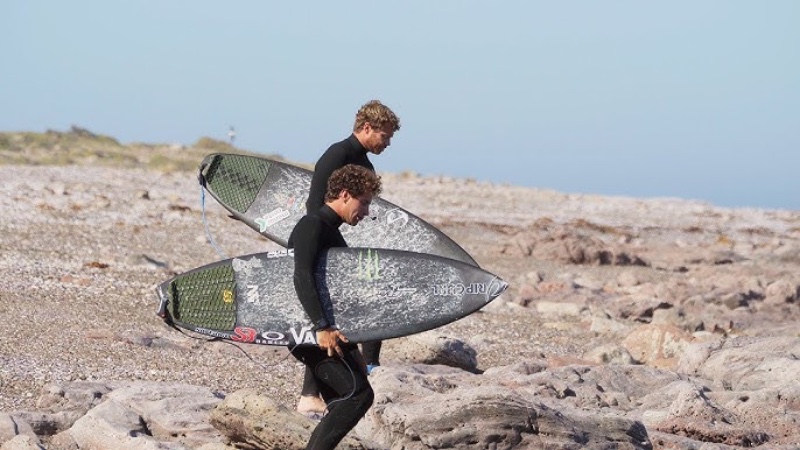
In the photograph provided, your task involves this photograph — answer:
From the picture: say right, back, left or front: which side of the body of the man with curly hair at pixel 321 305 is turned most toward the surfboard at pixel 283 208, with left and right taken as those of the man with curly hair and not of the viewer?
left

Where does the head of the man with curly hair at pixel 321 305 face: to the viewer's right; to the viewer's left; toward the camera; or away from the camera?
to the viewer's right

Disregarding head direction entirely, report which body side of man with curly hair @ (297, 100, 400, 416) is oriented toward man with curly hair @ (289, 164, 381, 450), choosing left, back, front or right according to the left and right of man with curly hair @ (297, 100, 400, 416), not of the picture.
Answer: right

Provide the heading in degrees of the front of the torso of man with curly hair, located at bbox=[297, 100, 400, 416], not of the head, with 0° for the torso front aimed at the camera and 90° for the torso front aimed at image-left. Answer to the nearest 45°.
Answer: approximately 270°

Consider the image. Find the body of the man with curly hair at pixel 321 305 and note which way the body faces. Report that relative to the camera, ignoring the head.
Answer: to the viewer's right

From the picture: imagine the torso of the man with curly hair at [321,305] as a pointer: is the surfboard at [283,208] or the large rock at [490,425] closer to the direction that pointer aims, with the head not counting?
the large rock

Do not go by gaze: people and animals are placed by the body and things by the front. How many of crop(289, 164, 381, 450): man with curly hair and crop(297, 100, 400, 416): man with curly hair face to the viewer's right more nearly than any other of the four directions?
2

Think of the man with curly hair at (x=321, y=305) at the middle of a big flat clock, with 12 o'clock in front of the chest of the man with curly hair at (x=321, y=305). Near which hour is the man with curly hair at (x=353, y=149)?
the man with curly hair at (x=353, y=149) is roughly at 9 o'clock from the man with curly hair at (x=321, y=305).
